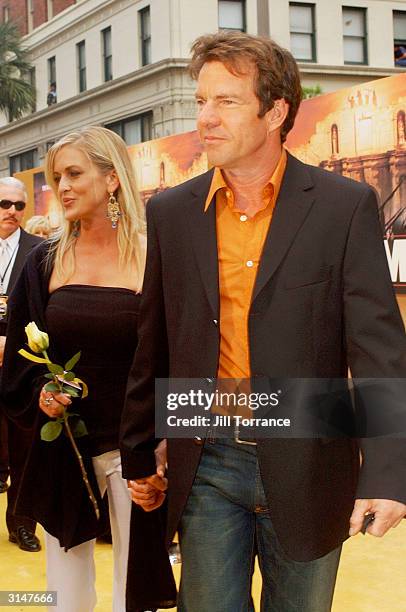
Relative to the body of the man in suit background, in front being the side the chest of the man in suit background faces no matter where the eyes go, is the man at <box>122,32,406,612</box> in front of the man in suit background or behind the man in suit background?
in front

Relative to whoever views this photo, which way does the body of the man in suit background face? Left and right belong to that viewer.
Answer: facing the viewer

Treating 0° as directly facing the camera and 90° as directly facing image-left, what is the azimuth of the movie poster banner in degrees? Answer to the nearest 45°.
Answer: approximately 45°

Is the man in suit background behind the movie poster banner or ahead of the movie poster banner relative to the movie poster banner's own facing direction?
ahead

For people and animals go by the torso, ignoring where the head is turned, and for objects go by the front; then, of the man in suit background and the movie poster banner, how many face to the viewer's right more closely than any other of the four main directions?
0

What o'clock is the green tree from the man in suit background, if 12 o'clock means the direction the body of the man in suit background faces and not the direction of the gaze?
The green tree is roughly at 6 o'clock from the man in suit background.

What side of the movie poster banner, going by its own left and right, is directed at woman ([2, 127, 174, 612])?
front

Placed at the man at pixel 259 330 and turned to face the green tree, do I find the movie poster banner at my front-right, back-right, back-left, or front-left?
front-right

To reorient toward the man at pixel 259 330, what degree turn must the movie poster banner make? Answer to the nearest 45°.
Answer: approximately 45° to its left

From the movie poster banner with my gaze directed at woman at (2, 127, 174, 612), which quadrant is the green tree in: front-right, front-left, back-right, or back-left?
back-right

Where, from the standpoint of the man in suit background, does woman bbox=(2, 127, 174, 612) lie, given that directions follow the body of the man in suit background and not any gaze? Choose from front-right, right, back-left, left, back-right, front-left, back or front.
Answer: front

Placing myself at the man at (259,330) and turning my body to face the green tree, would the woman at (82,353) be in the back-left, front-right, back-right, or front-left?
front-left
